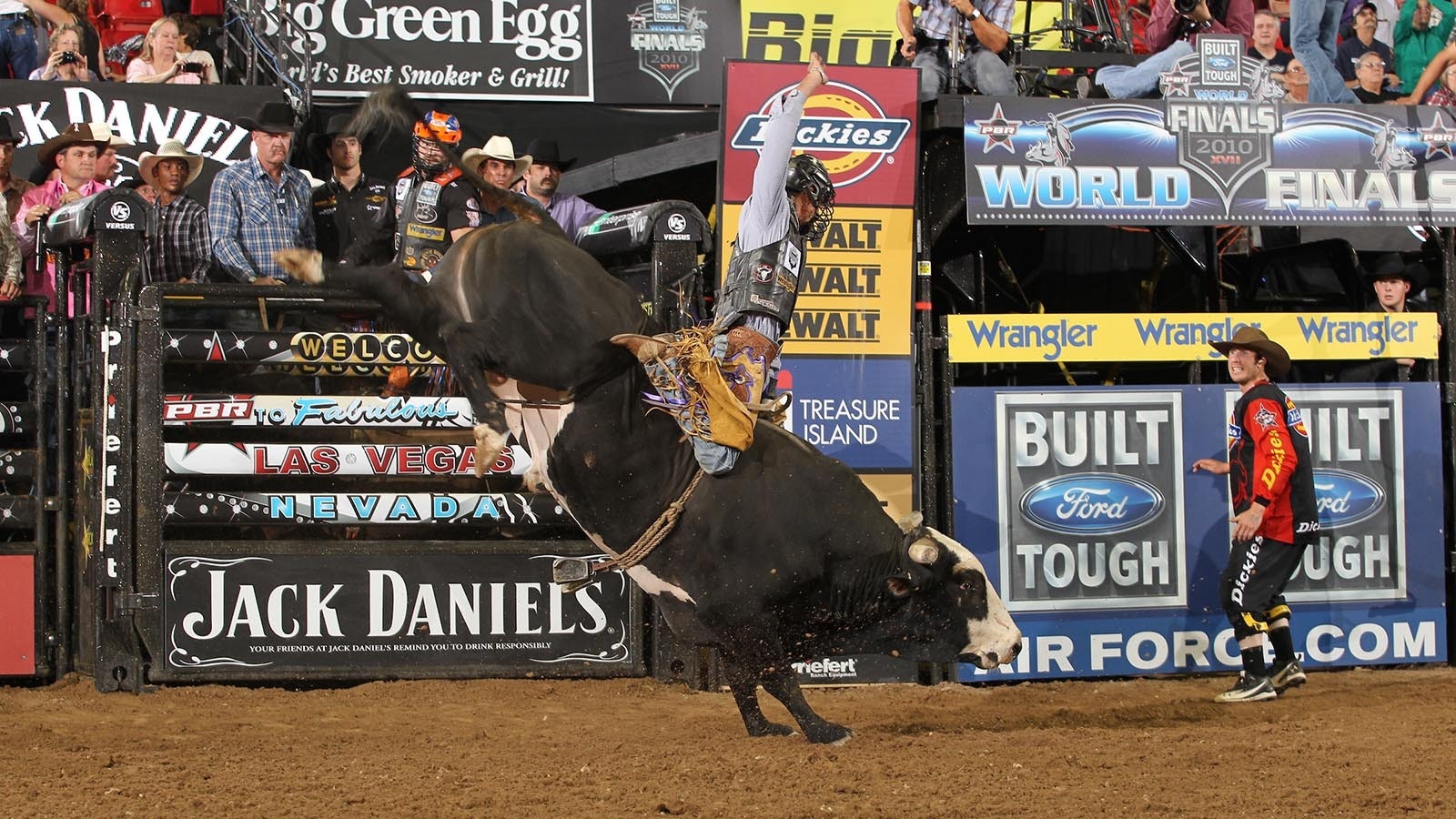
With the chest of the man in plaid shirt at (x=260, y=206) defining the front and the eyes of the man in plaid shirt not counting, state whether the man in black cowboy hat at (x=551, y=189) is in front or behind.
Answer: in front

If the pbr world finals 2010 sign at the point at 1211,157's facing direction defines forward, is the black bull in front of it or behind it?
in front

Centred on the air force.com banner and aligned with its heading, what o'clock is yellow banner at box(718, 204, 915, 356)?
The yellow banner is roughly at 2 o'clock from the air force.com banner.

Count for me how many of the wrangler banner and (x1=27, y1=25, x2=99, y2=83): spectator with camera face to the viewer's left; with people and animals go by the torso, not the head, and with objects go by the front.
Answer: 0

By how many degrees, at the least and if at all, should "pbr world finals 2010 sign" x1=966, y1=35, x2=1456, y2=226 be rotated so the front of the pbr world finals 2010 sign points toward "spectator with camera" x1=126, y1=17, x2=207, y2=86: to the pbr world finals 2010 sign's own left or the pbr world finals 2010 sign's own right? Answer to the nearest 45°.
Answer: approximately 90° to the pbr world finals 2010 sign's own right

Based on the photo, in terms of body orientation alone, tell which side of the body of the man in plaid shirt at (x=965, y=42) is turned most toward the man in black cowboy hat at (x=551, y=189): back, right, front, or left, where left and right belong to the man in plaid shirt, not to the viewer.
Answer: right

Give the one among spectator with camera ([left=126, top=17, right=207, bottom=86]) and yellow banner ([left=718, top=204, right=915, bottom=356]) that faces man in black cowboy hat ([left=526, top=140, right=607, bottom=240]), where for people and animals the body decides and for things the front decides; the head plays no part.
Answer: the spectator with camera

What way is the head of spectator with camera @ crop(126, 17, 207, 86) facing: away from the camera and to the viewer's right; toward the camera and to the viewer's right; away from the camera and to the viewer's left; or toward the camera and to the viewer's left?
toward the camera and to the viewer's right

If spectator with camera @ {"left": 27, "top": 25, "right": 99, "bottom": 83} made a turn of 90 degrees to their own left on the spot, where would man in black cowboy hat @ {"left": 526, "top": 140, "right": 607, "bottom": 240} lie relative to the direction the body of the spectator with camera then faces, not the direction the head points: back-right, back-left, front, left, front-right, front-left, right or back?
front-right
